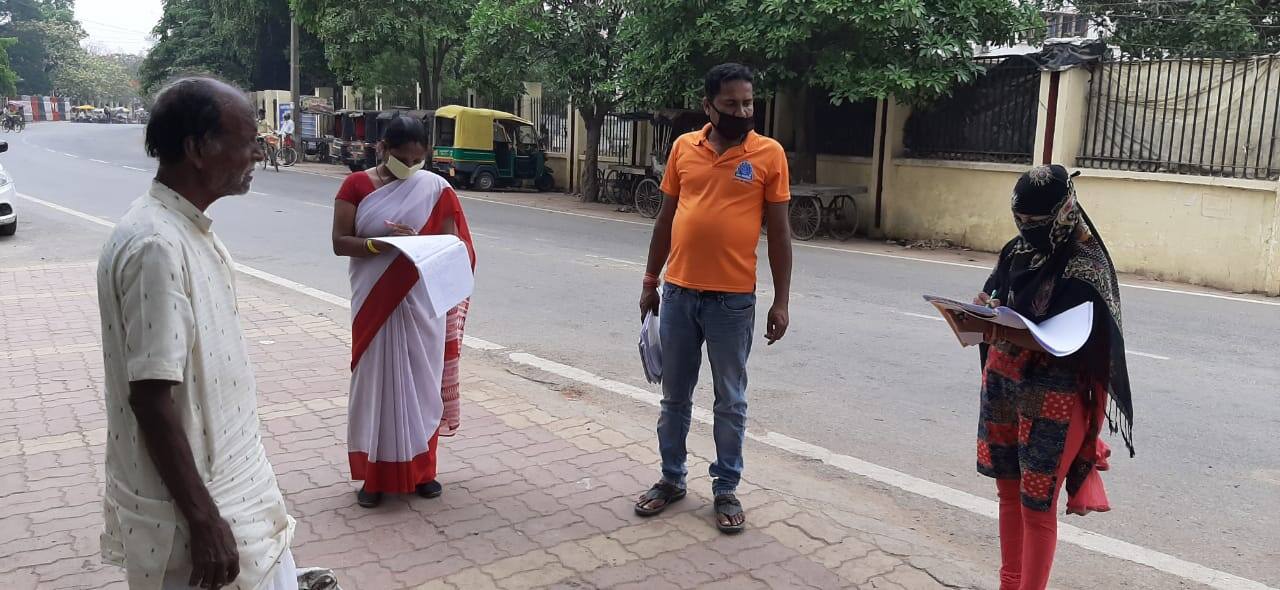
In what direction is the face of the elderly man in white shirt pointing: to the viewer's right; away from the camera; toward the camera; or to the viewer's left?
to the viewer's right

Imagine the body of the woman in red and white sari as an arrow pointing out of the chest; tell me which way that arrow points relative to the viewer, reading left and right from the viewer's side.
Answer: facing the viewer

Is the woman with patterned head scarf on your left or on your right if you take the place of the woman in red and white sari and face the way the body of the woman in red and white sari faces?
on your left

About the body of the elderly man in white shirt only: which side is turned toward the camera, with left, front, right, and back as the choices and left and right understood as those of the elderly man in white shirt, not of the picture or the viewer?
right

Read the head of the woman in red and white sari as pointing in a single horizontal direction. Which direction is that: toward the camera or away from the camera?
toward the camera

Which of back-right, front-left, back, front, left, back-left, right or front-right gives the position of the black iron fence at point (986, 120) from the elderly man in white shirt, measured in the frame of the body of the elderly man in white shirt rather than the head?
front-left

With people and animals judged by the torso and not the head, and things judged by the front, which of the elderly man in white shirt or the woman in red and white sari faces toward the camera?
the woman in red and white sari

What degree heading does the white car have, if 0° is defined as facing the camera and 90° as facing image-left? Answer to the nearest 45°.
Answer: approximately 315°

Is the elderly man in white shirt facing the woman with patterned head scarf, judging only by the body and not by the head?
yes

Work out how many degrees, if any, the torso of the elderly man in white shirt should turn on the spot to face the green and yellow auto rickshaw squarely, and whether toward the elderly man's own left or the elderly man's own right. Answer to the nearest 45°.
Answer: approximately 90° to the elderly man's own left

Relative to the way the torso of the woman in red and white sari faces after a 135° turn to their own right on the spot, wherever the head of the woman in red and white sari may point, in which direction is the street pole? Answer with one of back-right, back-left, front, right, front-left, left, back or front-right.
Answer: front-right

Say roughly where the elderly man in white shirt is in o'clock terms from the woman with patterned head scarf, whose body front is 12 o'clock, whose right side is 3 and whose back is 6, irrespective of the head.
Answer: The elderly man in white shirt is roughly at 12 o'clock from the woman with patterned head scarf.

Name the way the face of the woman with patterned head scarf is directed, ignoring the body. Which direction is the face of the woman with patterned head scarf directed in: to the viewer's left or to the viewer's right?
to the viewer's left
